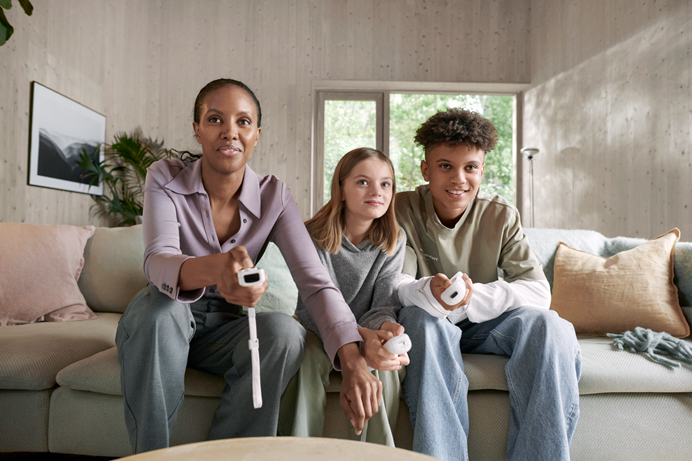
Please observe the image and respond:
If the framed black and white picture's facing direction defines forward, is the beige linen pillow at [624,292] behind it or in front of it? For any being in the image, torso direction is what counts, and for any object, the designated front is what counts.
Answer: in front

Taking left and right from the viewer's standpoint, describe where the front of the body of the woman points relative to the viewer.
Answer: facing the viewer

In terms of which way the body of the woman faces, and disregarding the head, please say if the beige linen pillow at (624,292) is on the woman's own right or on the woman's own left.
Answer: on the woman's own left

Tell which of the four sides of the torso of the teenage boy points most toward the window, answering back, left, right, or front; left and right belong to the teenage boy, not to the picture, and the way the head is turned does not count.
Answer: back

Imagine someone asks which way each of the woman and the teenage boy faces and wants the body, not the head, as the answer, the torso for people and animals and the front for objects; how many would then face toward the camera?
2

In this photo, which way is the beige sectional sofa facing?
toward the camera

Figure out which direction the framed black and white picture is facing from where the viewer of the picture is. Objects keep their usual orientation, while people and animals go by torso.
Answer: facing the viewer and to the right of the viewer

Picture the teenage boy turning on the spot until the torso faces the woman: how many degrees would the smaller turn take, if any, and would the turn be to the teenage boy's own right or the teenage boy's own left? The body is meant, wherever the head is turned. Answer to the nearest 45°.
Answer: approximately 45° to the teenage boy's own right
